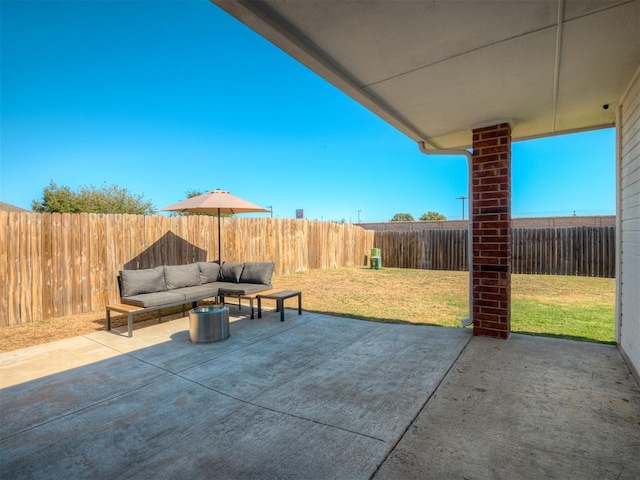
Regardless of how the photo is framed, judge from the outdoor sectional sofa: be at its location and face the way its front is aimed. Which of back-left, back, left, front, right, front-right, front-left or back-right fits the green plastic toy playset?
left

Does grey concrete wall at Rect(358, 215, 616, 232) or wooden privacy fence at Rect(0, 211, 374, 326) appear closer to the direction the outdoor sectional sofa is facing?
the grey concrete wall

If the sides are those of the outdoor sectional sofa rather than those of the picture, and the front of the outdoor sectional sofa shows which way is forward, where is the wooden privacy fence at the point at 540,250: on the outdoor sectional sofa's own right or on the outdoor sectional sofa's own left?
on the outdoor sectional sofa's own left

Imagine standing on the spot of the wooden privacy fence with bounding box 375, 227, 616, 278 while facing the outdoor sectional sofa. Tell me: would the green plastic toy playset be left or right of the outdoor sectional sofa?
right

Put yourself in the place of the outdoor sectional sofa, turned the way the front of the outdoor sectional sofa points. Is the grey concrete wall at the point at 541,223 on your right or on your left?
on your left

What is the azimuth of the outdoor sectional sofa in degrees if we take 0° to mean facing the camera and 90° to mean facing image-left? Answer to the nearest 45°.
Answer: approximately 315°

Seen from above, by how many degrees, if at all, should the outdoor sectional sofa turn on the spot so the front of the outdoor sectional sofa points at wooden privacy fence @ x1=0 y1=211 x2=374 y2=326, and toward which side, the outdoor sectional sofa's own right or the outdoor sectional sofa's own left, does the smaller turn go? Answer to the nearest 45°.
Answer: approximately 180°
